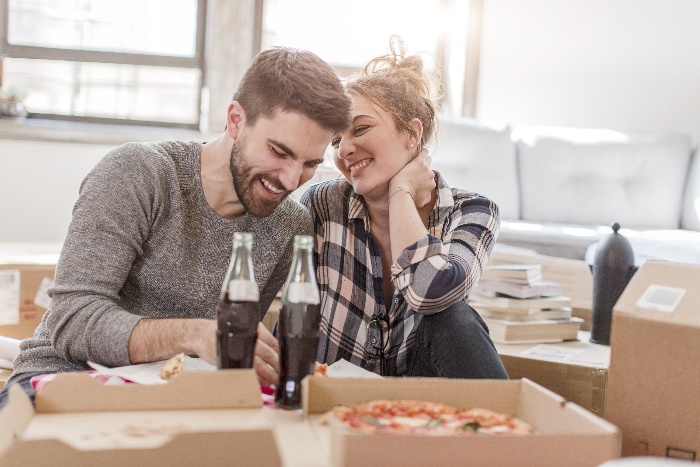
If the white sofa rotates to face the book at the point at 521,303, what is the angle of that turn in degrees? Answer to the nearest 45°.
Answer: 0° — it already faces it

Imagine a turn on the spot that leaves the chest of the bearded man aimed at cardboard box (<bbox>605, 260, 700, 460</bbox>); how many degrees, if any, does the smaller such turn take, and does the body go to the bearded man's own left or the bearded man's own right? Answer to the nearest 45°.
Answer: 0° — they already face it

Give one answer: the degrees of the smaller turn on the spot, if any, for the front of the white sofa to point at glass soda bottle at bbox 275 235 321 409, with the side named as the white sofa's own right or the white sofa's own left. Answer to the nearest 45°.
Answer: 0° — it already faces it

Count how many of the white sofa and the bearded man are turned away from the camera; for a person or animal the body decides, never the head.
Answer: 0

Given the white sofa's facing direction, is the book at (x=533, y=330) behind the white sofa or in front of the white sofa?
in front

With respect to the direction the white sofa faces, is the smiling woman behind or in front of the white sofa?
in front

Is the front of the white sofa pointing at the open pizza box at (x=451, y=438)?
yes

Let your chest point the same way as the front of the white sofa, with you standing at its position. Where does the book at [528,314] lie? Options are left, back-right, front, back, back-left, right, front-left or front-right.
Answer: front

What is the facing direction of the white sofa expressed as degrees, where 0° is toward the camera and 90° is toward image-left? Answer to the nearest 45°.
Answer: approximately 0°

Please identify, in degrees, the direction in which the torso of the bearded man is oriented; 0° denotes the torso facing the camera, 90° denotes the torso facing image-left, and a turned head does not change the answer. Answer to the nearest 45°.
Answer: approximately 315°

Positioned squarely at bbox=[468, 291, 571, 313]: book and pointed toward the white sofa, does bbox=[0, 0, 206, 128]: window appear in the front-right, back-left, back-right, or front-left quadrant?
front-left

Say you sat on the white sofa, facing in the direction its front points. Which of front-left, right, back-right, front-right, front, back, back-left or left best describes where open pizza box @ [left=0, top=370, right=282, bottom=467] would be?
front
